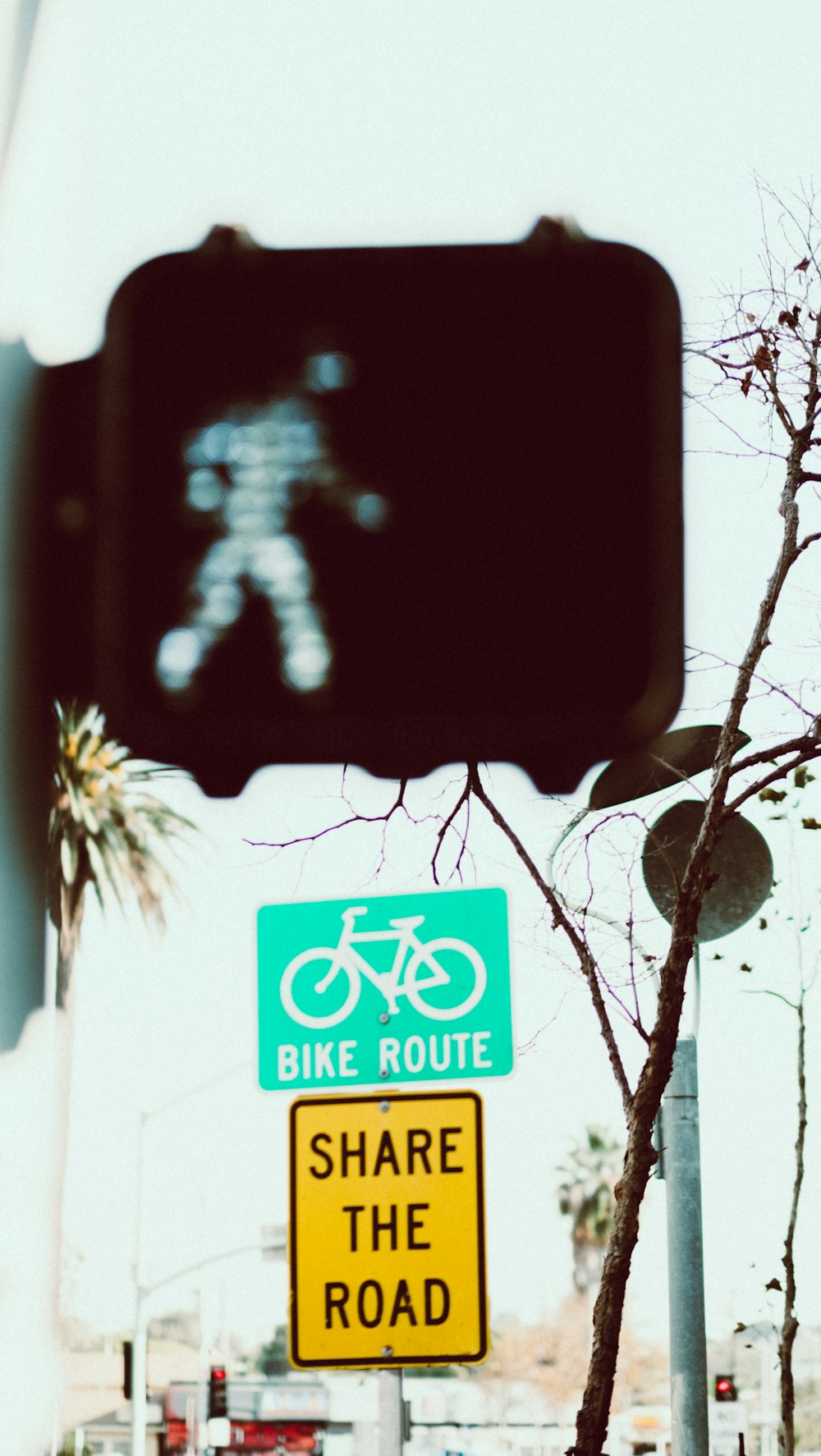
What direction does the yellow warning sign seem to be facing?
toward the camera

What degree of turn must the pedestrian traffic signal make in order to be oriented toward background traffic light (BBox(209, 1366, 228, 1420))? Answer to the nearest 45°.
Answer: approximately 180°

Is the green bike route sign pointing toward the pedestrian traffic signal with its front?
yes

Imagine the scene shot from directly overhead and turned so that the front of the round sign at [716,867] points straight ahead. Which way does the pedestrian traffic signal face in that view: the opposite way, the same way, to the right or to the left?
the opposite way

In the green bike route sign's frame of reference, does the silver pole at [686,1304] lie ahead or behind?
behind

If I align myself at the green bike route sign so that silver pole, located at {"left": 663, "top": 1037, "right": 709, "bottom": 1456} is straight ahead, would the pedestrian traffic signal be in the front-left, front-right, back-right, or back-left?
back-right

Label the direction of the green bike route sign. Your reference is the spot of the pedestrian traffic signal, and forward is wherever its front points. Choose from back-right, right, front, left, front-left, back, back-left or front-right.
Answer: back

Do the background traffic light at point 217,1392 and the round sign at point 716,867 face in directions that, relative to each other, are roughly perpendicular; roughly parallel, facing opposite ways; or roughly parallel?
roughly parallel, facing opposite ways

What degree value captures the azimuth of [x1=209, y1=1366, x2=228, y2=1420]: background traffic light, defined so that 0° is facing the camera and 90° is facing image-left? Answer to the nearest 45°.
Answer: approximately 0°

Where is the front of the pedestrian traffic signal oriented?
toward the camera

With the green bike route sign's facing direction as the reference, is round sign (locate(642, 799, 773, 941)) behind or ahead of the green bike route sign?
behind

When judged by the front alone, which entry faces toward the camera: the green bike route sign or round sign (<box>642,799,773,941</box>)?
the green bike route sign

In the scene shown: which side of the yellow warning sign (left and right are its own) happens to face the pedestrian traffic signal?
front

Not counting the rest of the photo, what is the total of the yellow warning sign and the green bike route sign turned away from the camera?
0

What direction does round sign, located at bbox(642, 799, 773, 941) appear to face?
away from the camera

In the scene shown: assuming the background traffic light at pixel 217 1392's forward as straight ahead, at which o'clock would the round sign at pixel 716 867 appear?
The round sign is roughly at 12 o'clock from the background traffic light.

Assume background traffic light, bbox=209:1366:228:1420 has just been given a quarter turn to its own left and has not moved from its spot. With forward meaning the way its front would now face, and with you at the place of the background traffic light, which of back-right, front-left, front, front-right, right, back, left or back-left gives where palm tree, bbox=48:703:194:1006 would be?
right
